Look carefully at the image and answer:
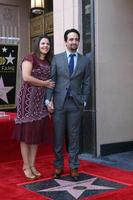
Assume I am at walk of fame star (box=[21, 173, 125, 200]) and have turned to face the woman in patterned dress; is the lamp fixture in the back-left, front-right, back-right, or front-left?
front-right

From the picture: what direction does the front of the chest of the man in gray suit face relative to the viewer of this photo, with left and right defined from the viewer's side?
facing the viewer

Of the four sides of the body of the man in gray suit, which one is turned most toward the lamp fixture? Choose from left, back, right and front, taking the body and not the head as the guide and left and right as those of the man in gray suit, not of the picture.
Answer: back

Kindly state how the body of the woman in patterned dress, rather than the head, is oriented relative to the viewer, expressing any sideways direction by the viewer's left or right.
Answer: facing the viewer and to the right of the viewer

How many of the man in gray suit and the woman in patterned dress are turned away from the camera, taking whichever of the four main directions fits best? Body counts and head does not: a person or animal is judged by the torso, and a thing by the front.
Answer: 0
